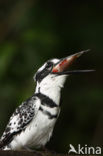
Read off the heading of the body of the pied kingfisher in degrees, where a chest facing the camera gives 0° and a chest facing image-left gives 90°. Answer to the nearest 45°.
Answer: approximately 270°
